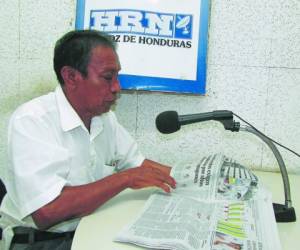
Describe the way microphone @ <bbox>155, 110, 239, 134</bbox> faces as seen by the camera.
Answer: facing to the left of the viewer

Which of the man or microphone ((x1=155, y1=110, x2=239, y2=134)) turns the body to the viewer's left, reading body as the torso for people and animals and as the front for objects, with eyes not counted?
the microphone

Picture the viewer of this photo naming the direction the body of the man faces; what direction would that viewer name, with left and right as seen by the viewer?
facing the viewer and to the right of the viewer

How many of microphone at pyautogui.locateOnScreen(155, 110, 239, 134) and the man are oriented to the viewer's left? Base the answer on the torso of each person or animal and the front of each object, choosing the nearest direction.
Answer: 1

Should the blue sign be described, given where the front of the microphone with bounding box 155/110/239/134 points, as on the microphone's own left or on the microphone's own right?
on the microphone's own right
